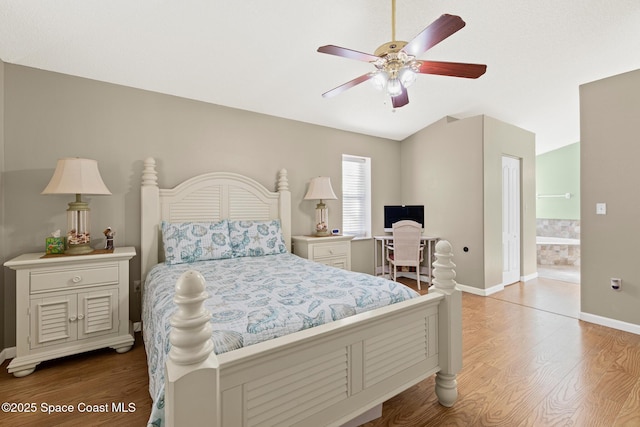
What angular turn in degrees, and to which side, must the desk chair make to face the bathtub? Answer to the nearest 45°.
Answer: approximately 45° to its right

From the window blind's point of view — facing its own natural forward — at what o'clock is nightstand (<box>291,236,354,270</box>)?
The nightstand is roughly at 2 o'clock from the window blind.

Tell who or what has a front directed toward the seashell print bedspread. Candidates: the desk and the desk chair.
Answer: the desk

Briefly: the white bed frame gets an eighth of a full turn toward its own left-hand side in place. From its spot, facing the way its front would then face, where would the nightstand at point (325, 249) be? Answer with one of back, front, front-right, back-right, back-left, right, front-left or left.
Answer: left

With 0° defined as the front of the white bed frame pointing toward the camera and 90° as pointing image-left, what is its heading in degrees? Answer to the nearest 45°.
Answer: approximately 315°

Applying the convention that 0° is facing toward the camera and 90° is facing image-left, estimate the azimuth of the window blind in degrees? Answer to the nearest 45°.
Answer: approximately 315°

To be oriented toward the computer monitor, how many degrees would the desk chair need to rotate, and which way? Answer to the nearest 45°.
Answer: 0° — it already faces it

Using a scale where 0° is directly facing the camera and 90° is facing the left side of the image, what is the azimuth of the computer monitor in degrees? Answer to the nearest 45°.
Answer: approximately 0°

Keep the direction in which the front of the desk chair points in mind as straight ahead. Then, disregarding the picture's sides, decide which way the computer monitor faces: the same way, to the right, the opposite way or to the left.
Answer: the opposite way

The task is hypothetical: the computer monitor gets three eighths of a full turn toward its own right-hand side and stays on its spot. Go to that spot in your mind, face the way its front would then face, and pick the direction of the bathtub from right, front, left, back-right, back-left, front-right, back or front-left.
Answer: right

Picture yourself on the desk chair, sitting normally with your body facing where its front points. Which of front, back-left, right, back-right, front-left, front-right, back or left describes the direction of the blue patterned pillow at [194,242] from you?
back-left

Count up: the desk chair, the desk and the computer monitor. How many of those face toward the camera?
2

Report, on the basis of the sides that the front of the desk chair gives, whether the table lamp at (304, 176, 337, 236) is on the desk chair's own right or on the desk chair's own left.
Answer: on the desk chair's own left

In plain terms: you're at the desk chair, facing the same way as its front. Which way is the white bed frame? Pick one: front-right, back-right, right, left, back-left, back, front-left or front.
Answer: back

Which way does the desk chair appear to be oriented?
away from the camera
